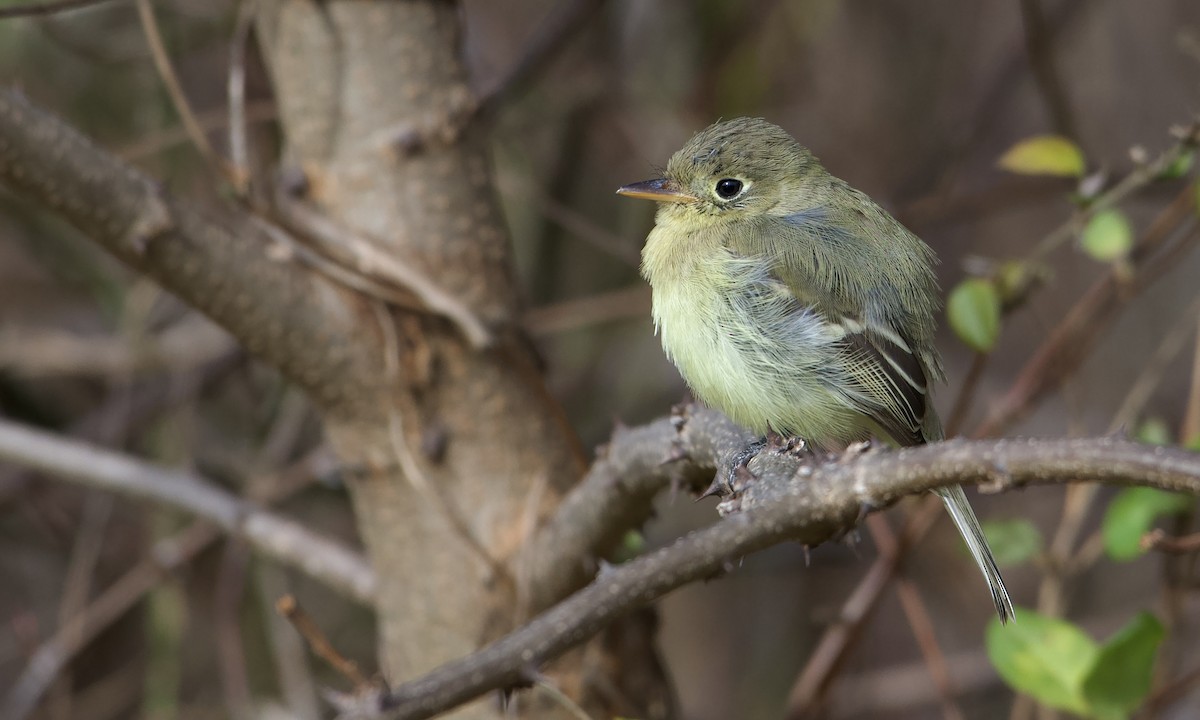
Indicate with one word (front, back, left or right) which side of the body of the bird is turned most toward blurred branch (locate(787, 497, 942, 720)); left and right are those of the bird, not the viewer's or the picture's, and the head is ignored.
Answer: right

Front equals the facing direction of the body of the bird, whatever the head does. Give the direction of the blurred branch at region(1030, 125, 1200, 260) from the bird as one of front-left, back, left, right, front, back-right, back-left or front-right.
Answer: back

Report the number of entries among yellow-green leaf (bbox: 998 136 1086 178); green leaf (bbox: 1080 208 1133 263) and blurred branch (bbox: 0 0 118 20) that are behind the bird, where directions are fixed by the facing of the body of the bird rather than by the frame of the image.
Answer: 2

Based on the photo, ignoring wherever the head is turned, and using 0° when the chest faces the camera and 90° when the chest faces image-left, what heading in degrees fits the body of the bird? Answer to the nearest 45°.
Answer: approximately 90°

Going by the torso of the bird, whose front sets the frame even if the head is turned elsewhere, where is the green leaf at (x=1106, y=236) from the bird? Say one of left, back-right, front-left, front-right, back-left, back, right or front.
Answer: back

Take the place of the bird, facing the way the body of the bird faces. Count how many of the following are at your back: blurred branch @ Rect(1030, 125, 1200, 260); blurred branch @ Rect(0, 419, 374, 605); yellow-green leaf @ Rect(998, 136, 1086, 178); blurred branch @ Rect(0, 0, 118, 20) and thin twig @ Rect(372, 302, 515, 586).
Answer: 2
